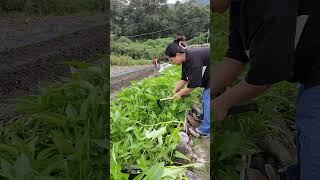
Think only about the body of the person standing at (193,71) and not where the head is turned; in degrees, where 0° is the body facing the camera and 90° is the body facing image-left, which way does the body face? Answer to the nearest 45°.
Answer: approximately 90°

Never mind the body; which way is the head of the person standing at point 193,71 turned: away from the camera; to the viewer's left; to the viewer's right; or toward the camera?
to the viewer's left
